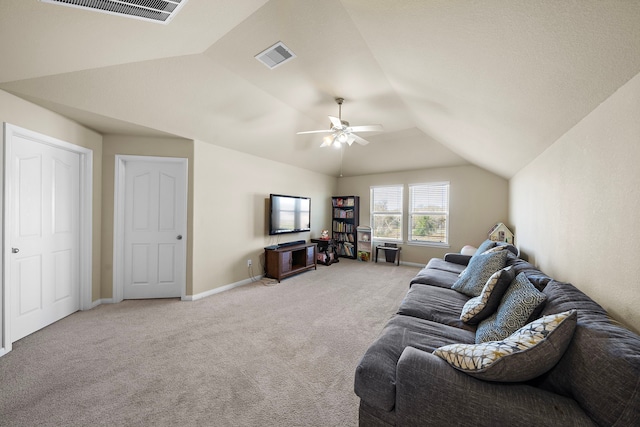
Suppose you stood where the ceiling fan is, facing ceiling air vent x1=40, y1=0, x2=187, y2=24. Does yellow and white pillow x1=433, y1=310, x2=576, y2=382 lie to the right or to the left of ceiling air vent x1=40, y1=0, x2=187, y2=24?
left

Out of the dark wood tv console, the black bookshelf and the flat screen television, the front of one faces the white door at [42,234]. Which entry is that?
the black bookshelf

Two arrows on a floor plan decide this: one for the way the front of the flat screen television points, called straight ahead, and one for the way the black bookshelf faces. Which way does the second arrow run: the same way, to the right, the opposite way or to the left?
to the right

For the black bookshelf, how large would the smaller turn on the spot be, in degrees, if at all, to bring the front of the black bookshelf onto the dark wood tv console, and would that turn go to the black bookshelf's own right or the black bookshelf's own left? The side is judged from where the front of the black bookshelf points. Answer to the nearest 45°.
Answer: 0° — it already faces it

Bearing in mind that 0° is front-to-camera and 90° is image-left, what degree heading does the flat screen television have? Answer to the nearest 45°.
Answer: approximately 315°

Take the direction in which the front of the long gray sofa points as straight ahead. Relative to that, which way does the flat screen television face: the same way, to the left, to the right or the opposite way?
the opposite way

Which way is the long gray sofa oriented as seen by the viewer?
to the viewer's left

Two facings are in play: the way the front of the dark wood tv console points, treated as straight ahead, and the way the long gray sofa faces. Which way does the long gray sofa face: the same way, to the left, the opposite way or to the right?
the opposite way

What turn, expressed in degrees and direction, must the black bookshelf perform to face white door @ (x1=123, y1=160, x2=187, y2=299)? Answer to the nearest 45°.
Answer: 0° — it already faces it

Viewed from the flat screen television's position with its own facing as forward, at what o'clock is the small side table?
The small side table is roughly at 10 o'clock from the flat screen television.

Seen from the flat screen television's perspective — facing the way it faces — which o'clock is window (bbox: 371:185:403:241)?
The window is roughly at 10 o'clock from the flat screen television.

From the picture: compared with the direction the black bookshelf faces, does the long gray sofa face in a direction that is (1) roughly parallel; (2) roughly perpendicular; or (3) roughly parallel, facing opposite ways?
roughly perpendicular
